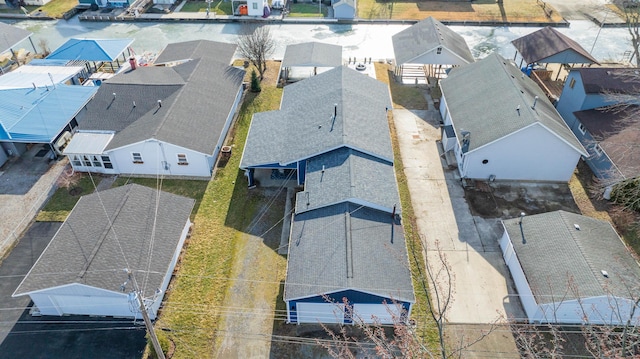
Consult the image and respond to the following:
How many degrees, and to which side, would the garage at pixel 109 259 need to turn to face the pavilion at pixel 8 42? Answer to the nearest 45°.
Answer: approximately 180°

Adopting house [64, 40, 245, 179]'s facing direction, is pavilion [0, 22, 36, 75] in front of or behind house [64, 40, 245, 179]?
behind

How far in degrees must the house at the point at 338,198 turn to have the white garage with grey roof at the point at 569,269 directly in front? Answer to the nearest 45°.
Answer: approximately 90° to its left

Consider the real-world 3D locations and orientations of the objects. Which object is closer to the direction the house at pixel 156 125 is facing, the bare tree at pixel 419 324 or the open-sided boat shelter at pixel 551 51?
the bare tree

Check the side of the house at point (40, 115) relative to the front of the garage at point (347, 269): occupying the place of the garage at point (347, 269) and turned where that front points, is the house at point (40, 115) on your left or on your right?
on your right

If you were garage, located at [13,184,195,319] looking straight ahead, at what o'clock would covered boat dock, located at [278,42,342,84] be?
The covered boat dock is roughly at 8 o'clock from the garage.

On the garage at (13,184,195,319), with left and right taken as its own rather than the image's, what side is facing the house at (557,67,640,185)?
left

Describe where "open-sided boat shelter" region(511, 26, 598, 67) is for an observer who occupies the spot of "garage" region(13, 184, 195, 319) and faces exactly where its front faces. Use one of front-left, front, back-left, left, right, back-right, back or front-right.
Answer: left

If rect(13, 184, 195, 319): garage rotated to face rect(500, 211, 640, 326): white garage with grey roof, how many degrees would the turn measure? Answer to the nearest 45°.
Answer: approximately 45° to its left

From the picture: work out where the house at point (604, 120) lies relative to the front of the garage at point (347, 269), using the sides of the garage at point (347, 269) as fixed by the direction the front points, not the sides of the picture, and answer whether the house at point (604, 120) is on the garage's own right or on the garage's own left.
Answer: on the garage's own left

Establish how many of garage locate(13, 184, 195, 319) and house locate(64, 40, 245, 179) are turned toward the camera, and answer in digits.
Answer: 2
